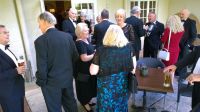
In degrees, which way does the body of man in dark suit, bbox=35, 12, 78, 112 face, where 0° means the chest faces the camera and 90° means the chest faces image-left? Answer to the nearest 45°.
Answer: approximately 135°

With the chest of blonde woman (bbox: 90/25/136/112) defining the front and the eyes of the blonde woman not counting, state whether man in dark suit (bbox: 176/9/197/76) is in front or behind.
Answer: in front

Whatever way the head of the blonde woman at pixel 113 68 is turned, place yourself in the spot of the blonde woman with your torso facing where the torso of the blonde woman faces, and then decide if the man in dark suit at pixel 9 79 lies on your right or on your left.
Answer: on your left

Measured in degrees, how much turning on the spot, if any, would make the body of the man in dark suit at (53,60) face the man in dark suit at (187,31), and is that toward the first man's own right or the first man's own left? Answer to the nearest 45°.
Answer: approximately 90° to the first man's own right

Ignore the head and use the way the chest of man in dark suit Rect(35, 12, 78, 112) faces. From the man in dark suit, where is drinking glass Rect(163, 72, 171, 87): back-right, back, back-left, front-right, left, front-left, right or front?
back-right

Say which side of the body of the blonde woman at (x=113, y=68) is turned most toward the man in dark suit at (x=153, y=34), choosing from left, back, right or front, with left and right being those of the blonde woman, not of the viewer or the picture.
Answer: front

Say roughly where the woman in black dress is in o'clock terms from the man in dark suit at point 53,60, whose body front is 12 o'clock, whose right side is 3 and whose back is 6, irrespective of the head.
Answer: The woman in black dress is roughly at 3 o'clock from the man in dark suit.

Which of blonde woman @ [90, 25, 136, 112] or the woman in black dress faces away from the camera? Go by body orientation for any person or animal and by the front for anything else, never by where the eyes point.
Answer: the blonde woman

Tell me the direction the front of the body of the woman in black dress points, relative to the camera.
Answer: to the viewer's right

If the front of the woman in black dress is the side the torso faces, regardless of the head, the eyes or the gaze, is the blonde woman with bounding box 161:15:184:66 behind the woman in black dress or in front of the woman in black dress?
in front

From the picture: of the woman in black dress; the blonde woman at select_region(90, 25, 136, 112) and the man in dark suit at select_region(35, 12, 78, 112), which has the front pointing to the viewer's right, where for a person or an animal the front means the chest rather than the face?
the woman in black dress

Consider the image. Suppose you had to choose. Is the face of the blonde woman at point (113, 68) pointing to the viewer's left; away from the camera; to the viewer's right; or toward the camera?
away from the camera

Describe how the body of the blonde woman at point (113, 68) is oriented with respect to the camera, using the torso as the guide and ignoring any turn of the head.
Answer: away from the camera
